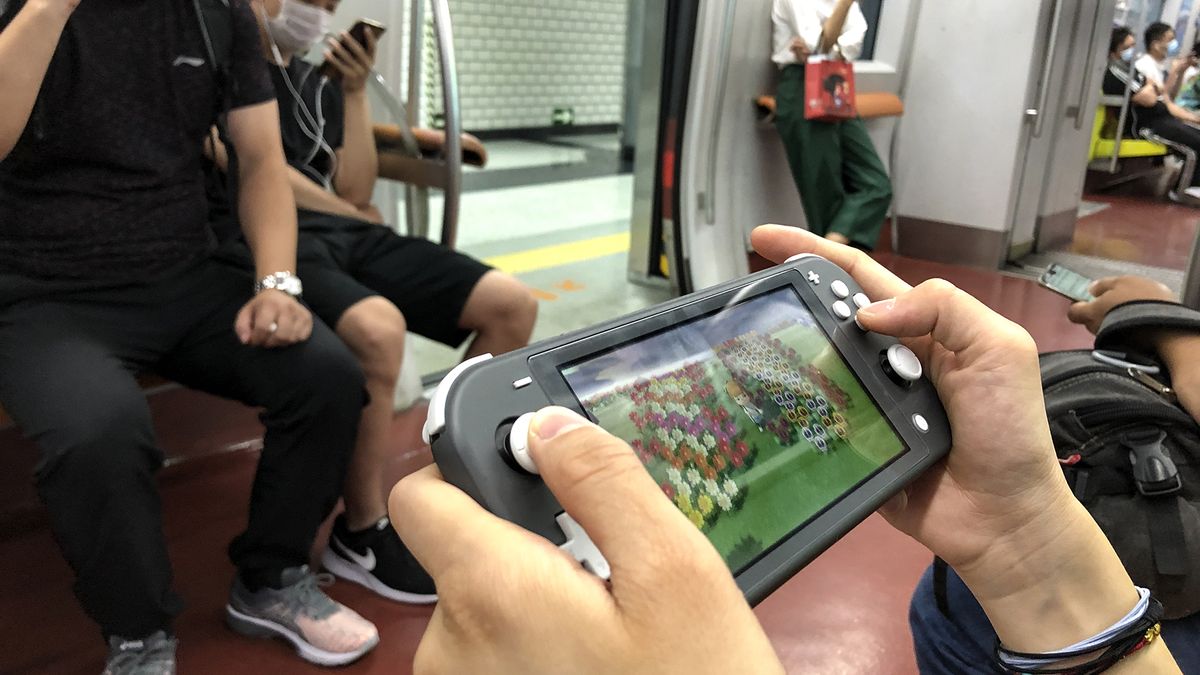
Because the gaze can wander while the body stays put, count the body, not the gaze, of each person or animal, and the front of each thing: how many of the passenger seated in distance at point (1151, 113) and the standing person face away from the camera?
0

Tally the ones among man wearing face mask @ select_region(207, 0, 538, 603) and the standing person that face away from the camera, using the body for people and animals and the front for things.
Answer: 0

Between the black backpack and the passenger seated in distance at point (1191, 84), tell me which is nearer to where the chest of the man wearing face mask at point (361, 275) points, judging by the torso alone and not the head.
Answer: the black backpack

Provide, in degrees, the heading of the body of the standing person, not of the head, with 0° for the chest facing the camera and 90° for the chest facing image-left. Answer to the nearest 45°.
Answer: approximately 315°

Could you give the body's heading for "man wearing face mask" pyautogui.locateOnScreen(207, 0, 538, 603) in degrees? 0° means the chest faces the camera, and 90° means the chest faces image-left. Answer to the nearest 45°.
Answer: approximately 315°

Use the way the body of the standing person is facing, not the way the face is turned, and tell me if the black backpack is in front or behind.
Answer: in front
